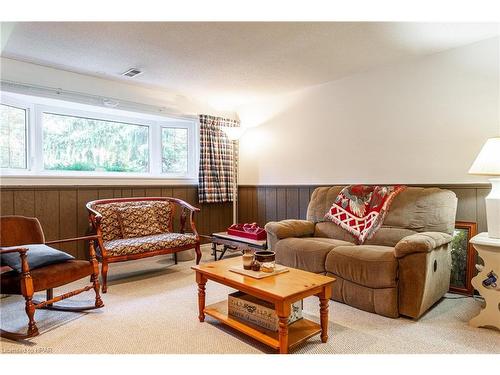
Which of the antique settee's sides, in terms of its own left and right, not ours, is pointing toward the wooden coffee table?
front

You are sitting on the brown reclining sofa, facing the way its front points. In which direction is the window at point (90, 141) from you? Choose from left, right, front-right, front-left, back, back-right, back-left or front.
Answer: front-right

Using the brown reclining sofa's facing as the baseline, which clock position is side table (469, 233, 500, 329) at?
The side table is roughly at 8 o'clock from the brown reclining sofa.

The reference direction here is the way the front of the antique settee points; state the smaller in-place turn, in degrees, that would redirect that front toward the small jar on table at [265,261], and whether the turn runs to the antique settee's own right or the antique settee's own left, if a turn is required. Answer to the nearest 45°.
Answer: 0° — it already faces it

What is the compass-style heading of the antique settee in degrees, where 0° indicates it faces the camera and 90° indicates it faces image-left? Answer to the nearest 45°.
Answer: approximately 315°

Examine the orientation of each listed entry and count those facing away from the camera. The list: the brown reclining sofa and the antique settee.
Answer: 0

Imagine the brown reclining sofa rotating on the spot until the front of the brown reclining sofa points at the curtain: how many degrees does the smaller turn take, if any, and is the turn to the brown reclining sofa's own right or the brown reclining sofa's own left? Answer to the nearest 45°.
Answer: approximately 90° to the brown reclining sofa's own right

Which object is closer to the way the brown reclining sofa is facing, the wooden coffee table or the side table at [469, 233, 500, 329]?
the wooden coffee table

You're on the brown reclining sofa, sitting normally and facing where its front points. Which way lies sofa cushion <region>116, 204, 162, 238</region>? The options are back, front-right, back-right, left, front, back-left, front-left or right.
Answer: front-right

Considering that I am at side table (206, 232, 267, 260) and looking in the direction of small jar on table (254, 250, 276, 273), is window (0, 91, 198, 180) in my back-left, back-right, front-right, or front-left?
back-right

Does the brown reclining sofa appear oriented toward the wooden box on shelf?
yes

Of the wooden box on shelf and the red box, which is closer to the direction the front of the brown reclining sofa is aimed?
the wooden box on shelf

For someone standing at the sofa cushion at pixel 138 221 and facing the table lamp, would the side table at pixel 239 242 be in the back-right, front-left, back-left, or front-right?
front-left

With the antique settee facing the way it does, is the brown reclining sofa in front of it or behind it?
in front

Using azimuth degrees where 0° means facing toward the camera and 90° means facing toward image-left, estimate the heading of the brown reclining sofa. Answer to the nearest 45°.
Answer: approximately 45°
